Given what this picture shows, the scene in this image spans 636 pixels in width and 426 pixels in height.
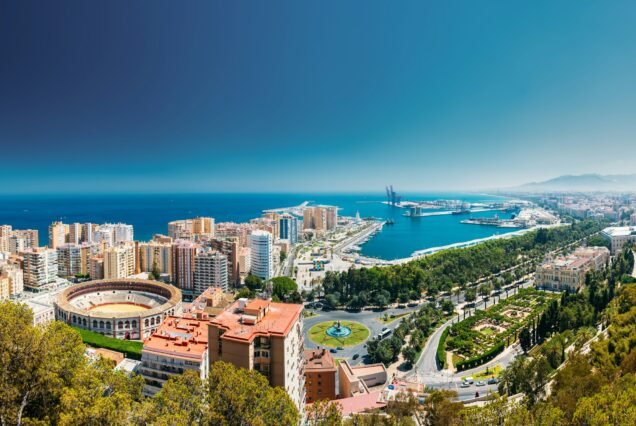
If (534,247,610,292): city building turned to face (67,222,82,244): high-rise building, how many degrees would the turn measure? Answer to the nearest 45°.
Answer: approximately 45° to its right

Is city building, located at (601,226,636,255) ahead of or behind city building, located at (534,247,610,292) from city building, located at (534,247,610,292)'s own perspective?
behind

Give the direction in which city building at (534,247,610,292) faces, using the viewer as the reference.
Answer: facing the viewer and to the left of the viewer

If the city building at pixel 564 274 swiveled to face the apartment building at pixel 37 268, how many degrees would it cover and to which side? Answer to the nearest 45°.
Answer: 0° — it already faces it

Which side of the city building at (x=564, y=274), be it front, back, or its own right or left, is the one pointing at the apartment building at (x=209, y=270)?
front

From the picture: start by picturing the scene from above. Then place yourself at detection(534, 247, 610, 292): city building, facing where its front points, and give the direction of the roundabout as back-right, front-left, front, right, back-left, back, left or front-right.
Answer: front

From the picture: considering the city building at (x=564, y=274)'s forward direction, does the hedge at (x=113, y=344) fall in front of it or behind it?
in front

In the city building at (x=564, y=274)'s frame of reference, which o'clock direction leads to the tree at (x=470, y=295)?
The tree is roughly at 12 o'clock from the city building.

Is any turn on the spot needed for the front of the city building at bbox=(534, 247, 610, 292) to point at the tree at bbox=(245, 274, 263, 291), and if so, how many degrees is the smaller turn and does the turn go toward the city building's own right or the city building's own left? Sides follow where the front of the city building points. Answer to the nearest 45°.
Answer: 0° — it already faces it

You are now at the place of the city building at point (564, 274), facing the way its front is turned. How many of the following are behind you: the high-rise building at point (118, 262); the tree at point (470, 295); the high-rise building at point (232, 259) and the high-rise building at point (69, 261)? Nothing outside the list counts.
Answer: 0

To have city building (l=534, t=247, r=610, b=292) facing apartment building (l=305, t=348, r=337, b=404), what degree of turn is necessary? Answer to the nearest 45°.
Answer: approximately 45° to its left

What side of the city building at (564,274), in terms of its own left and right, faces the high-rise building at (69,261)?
front

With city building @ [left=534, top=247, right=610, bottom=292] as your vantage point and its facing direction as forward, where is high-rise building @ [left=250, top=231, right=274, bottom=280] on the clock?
The high-rise building is roughly at 1 o'clock from the city building.

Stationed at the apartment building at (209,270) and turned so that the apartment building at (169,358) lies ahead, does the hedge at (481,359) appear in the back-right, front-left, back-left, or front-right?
front-left

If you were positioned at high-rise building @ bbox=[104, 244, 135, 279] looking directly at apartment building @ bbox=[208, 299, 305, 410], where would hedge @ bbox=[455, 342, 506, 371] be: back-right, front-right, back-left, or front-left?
front-left
